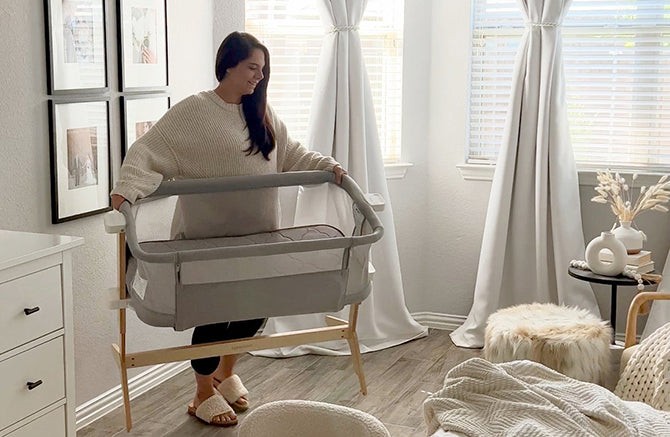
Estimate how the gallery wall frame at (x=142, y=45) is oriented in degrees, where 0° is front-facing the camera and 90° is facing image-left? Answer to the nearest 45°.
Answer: approximately 315°

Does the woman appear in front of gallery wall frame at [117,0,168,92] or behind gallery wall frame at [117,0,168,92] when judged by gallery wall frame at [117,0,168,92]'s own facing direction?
in front

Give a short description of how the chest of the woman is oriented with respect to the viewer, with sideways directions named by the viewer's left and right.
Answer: facing the viewer and to the right of the viewer

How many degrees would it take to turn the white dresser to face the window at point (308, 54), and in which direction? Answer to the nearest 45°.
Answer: approximately 90° to its left

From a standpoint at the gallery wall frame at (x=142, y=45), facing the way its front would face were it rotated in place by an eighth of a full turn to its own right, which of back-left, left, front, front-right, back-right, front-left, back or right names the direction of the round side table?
left

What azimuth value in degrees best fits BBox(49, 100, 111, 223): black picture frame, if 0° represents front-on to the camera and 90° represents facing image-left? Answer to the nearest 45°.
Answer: approximately 315°

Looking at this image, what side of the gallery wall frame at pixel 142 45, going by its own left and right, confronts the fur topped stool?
front

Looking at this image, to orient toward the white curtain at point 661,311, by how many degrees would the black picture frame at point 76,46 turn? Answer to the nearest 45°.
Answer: approximately 45° to its left

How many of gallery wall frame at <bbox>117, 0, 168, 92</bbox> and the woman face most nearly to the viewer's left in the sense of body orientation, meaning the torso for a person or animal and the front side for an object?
0

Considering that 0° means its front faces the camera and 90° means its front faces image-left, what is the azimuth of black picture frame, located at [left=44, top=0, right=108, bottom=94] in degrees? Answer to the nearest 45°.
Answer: approximately 315°

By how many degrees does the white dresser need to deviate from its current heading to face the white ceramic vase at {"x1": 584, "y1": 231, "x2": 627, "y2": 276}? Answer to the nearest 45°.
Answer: approximately 45° to its left

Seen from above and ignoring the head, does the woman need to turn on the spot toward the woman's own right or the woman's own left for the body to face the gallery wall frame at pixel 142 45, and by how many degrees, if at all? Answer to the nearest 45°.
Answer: approximately 180°
